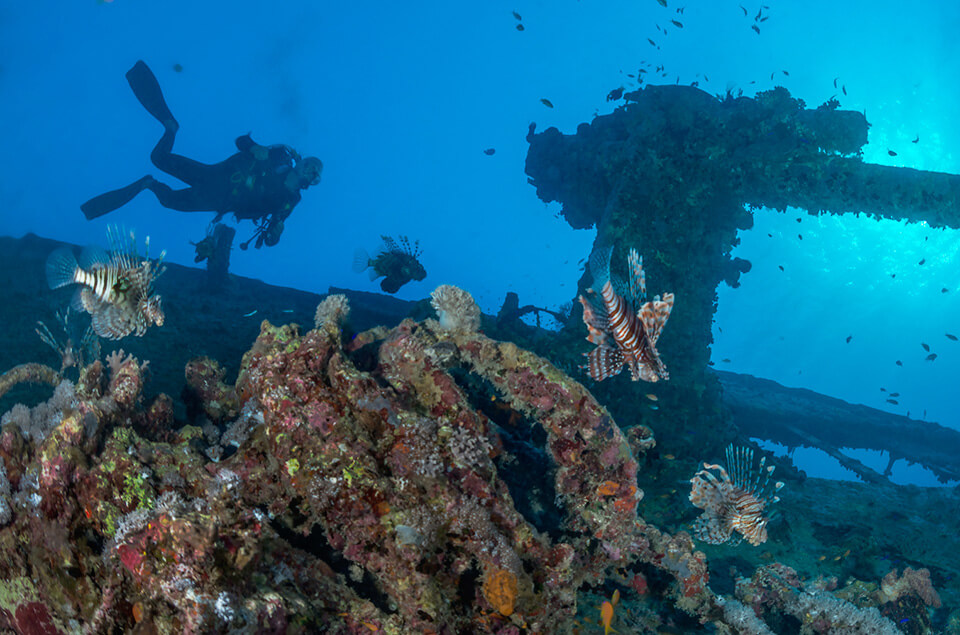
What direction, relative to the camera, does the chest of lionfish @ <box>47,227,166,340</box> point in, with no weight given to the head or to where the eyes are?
to the viewer's right

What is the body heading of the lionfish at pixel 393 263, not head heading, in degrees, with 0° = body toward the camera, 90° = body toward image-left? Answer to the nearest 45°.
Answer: approximately 270°

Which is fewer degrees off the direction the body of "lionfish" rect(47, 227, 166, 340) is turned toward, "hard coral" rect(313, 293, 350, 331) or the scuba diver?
the hard coral
